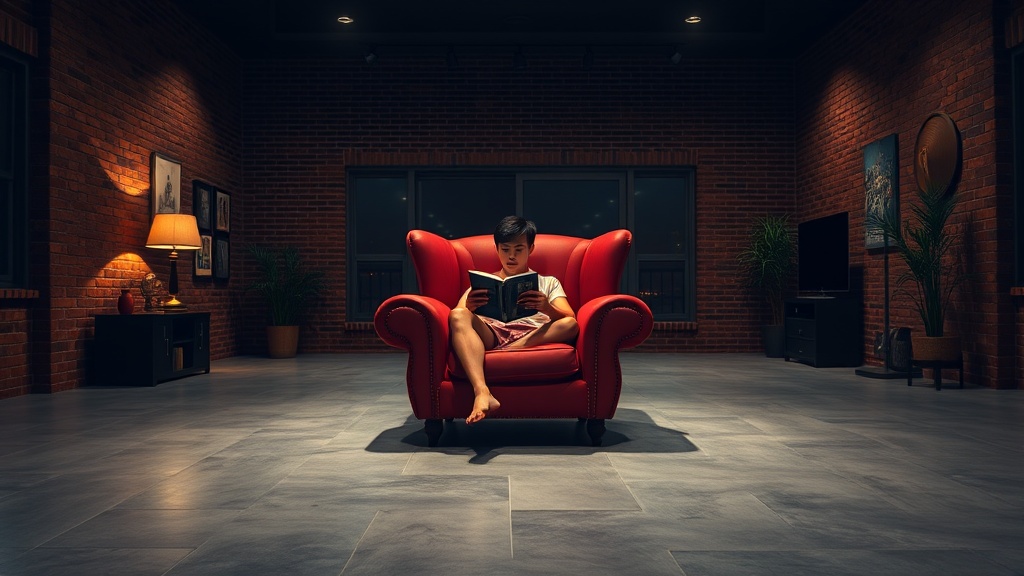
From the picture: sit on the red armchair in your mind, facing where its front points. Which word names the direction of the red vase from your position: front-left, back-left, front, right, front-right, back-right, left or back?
back-right

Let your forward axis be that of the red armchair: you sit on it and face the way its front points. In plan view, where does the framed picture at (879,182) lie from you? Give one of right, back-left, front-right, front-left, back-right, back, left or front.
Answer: back-left

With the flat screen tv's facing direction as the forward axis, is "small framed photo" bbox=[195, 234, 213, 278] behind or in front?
in front

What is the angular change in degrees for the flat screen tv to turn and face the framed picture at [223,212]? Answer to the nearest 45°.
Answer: approximately 45° to its right

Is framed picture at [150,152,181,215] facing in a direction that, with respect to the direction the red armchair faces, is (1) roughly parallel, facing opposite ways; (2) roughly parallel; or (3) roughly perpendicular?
roughly perpendicular

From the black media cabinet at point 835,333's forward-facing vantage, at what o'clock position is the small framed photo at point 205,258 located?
The small framed photo is roughly at 1 o'clock from the black media cabinet.

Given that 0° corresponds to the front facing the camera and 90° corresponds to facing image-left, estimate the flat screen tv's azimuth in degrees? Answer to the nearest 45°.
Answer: approximately 45°

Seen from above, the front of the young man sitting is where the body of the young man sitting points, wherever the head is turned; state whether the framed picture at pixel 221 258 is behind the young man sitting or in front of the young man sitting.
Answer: behind

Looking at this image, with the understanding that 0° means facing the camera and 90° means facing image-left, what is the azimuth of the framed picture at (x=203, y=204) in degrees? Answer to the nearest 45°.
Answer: approximately 315°

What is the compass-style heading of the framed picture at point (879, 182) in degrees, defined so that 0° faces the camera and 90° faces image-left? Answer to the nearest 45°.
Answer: approximately 45°

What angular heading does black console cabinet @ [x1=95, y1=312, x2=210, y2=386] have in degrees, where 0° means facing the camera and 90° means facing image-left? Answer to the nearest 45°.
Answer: approximately 315°
